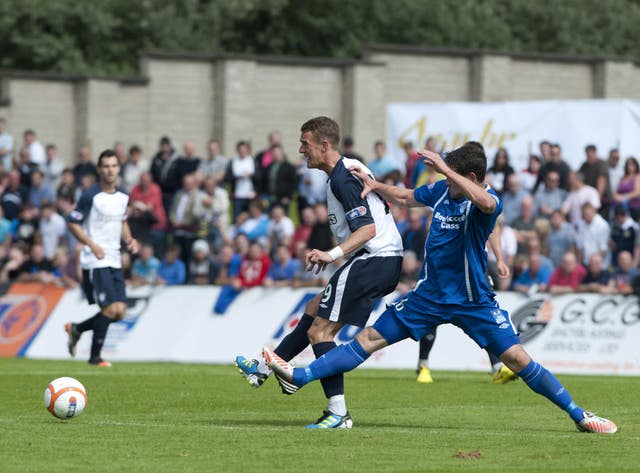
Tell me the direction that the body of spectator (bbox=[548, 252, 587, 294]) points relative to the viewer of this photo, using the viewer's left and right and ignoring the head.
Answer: facing the viewer

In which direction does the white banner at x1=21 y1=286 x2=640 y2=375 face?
toward the camera

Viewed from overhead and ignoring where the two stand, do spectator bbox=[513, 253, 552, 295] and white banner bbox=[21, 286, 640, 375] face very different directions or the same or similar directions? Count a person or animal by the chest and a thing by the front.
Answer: same or similar directions

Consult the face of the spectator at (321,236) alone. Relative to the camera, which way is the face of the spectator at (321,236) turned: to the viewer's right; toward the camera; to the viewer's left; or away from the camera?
toward the camera

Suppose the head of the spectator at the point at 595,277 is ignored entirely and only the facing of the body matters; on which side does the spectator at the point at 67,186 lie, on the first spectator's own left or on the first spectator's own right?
on the first spectator's own right

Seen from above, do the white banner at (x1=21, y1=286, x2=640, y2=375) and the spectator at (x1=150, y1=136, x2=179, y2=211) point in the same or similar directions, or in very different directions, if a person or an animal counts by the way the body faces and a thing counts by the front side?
same or similar directions

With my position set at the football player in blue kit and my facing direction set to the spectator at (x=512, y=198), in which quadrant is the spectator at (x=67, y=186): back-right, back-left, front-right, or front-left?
front-left

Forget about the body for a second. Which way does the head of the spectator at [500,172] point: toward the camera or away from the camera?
toward the camera

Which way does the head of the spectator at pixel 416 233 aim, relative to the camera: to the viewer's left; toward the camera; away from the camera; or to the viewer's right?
toward the camera

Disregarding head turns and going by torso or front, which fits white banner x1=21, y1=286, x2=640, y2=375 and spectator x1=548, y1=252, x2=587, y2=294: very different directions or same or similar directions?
same or similar directions

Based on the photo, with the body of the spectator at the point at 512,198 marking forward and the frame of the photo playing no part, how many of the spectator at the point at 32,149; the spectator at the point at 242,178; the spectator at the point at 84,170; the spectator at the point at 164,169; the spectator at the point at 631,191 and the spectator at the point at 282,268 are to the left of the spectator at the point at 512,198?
1

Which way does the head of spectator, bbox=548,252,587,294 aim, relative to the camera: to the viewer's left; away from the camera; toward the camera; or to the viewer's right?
toward the camera

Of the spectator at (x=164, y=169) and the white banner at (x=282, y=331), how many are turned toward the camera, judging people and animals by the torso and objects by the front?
2

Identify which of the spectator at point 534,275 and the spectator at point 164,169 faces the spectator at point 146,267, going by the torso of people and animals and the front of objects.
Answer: the spectator at point 164,169

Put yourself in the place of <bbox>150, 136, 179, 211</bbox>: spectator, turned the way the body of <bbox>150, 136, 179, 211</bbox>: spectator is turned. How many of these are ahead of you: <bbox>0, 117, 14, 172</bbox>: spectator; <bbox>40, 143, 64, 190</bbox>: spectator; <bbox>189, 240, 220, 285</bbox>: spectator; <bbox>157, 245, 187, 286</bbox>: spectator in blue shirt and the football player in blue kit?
3

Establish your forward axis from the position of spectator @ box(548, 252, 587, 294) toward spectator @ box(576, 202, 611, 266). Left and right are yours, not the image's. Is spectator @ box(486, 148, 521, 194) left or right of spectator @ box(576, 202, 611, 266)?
left

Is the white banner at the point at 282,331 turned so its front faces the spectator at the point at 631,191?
no

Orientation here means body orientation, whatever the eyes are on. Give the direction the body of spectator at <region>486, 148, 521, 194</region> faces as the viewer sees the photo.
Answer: toward the camera

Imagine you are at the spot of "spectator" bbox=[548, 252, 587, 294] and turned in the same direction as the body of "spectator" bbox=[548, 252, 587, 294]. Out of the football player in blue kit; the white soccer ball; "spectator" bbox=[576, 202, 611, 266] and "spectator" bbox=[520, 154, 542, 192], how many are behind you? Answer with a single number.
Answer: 2

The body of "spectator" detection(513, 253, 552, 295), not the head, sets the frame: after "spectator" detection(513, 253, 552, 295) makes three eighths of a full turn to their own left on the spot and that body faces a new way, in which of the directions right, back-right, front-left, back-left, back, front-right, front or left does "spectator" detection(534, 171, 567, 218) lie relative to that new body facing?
front-left

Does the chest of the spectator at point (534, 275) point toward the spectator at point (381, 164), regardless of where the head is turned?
no

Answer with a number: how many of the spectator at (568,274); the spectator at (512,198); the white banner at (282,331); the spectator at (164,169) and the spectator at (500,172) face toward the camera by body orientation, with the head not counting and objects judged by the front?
5

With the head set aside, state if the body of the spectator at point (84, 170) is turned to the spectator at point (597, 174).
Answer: no

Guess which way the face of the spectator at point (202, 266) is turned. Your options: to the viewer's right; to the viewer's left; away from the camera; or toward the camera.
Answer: toward the camera
